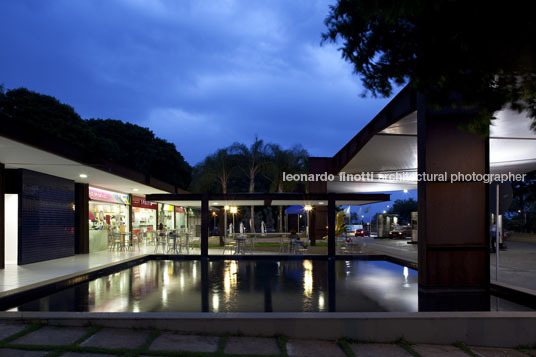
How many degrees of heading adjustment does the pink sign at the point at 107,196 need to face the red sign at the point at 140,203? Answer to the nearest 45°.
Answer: approximately 135° to its left

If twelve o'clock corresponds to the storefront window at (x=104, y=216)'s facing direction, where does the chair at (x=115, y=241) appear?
The chair is roughly at 1 o'clock from the storefront window.

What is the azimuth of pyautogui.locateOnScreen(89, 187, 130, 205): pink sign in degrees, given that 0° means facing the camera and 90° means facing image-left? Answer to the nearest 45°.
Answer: approximately 315°

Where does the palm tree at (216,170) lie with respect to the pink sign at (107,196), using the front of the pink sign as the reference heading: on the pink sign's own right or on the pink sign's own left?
on the pink sign's own left

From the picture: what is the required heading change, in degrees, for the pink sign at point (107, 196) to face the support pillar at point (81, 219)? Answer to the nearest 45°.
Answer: approximately 45° to its right

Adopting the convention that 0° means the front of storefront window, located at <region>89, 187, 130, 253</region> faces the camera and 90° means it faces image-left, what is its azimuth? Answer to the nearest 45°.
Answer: approximately 315°
